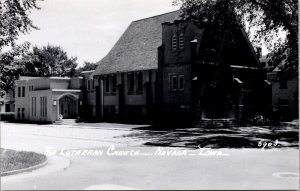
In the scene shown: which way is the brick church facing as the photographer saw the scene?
facing the viewer and to the right of the viewer

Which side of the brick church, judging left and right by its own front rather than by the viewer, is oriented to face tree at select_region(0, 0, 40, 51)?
right

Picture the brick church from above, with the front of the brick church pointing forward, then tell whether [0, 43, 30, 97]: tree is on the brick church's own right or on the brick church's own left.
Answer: on the brick church's own right
